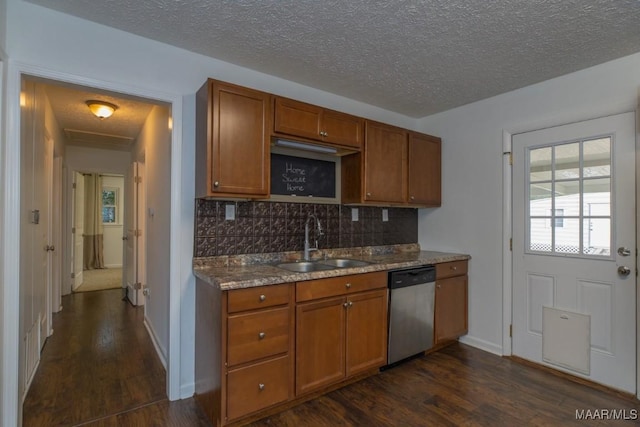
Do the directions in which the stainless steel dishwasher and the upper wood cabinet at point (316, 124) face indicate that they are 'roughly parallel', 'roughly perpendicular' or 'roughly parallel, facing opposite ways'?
roughly parallel

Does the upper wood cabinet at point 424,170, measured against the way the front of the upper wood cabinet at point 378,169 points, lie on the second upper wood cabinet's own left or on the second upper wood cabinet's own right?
on the second upper wood cabinet's own left

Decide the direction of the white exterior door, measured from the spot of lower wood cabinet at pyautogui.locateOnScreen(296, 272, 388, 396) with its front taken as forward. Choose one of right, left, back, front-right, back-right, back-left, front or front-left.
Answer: front-left

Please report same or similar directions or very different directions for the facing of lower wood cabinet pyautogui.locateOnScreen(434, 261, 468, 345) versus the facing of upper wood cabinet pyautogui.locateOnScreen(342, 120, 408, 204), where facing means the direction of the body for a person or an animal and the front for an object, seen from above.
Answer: same or similar directions

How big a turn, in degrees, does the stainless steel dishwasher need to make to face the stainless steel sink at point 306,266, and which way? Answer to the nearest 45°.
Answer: approximately 135° to its right

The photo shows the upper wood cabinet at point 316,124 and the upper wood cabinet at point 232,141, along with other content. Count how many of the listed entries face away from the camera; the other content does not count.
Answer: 0

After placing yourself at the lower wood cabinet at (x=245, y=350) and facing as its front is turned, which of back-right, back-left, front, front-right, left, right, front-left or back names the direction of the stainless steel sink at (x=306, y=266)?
left

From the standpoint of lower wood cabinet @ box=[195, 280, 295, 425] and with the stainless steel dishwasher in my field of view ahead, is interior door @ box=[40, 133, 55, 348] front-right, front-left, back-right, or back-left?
back-left

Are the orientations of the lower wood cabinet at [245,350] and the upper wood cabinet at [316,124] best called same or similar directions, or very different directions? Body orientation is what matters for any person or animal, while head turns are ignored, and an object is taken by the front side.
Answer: same or similar directions

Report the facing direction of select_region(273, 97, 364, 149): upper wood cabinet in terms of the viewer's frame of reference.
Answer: facing the viewer and to the right of the viewer

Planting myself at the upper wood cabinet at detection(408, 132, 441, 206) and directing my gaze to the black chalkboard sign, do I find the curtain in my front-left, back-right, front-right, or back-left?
front-right

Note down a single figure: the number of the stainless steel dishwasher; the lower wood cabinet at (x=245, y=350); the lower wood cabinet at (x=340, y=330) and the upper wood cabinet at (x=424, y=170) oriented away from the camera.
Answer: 0
